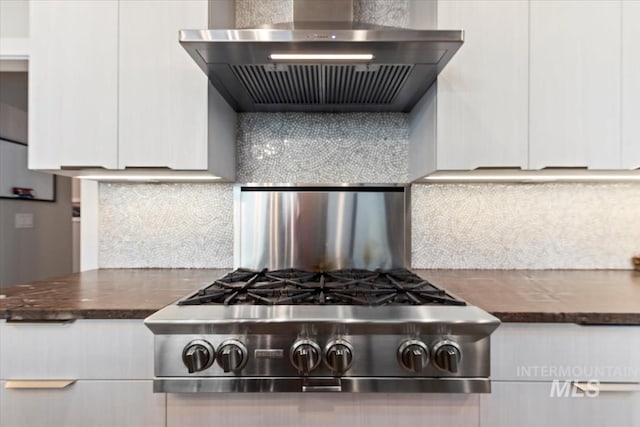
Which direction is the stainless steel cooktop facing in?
toward the camera

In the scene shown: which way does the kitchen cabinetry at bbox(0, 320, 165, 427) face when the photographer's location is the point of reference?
facing the viewer

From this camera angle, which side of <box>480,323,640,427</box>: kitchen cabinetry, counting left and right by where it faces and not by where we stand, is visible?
front
